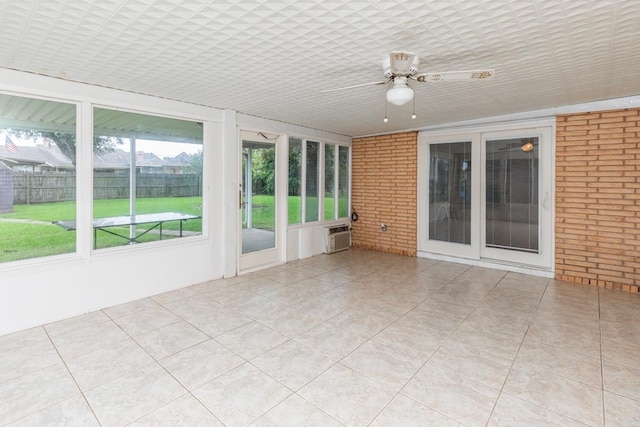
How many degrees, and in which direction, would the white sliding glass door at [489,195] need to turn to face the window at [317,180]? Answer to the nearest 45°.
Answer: approximately 45° to its right

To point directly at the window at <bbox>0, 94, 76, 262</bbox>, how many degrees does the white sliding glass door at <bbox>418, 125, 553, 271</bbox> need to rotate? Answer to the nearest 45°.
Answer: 0° — it already faces it

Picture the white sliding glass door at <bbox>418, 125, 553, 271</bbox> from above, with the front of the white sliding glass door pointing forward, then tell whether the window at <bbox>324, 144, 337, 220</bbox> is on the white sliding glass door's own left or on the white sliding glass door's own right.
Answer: on the white sliding glass door's own right

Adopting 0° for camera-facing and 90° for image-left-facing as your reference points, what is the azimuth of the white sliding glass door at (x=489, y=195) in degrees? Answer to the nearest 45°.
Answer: approximately 45°

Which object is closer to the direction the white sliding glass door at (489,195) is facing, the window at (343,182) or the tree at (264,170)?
the window

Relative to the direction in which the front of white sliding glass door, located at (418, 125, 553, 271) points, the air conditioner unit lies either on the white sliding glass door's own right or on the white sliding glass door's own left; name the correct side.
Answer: on the white sliding glass door's own right

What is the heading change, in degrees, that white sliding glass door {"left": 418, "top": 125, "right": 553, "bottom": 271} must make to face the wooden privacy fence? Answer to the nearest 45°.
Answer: approximately 90° to its right

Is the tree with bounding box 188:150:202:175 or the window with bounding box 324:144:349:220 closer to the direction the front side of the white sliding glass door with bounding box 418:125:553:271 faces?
the window

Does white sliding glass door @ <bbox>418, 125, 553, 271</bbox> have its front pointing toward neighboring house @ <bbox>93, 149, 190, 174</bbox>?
no
